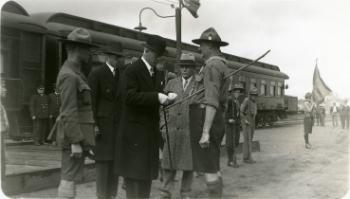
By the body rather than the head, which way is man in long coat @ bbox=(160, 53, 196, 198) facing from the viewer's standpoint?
toward the camera

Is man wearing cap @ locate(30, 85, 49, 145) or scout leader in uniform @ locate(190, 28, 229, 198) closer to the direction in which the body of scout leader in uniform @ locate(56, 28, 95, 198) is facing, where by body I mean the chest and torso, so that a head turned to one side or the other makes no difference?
the scout leader in uniform

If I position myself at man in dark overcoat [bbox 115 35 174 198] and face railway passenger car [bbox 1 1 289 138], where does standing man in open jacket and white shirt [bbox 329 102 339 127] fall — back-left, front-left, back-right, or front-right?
front-right

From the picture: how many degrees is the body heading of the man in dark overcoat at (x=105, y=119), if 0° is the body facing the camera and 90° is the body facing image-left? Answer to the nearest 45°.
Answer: approximately 315°

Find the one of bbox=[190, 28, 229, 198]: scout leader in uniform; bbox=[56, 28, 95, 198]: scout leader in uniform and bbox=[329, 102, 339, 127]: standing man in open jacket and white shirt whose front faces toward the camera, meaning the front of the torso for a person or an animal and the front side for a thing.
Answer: the standing man in open jacket and white shirt

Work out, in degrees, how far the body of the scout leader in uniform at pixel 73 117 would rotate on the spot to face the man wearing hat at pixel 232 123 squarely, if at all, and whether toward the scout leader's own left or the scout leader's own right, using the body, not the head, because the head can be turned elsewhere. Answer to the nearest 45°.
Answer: approximately 45° to the scout leader's own left

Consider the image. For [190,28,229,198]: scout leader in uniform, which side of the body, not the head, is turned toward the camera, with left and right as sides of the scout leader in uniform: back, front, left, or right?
left

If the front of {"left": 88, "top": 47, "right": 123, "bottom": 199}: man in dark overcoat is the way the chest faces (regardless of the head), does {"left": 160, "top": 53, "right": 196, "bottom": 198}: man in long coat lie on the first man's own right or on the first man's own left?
on the first man's own left

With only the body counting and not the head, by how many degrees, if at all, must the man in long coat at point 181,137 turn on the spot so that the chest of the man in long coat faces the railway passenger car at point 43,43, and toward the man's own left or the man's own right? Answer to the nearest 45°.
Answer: approximately 135° to the man's own right

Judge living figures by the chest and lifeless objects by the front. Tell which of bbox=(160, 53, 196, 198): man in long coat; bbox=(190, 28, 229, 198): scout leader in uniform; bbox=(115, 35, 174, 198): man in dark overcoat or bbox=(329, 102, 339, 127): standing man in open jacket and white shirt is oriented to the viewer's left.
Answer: the scout leader in uniform

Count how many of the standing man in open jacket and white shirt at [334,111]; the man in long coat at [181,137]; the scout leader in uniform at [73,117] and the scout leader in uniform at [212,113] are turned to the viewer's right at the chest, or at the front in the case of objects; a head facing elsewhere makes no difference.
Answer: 1

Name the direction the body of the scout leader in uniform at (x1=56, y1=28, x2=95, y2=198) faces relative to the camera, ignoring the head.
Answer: to the viewer's right

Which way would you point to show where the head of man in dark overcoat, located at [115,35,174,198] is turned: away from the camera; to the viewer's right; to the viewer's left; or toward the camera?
to the viewer's right
